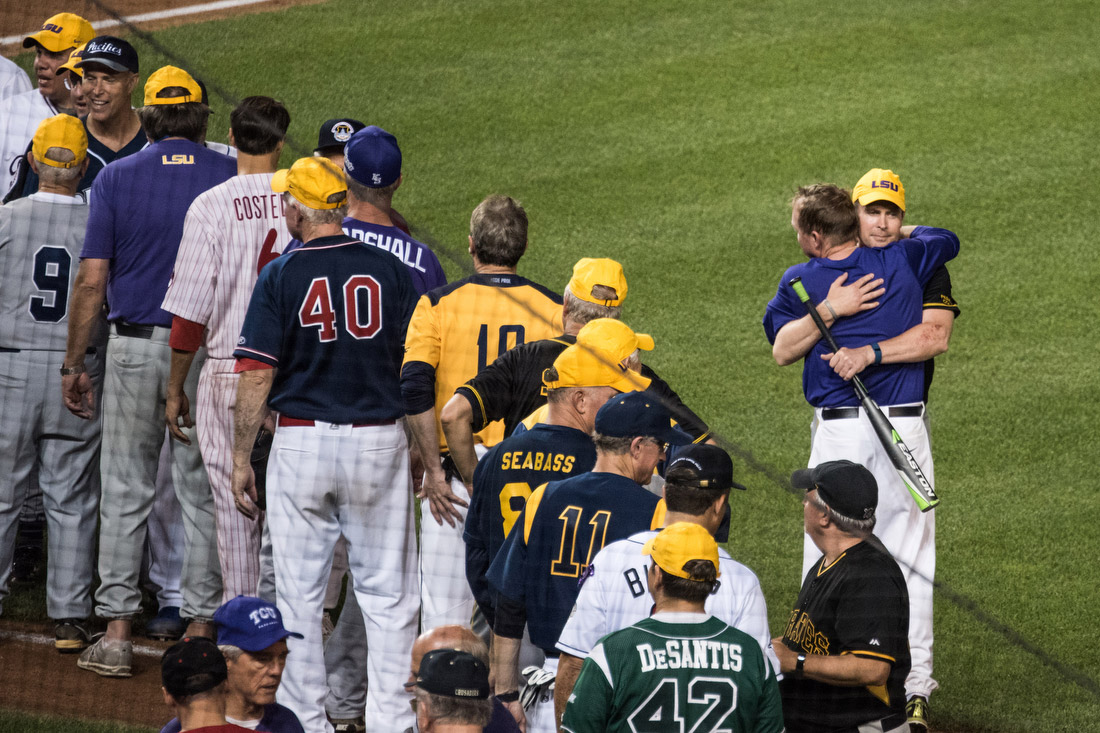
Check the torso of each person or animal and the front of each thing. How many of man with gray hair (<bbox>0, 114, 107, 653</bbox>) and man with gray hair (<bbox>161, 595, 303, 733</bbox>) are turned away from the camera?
1

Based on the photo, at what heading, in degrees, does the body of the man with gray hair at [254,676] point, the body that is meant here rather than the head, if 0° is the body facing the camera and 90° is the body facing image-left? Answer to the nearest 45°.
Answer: approximately 315°

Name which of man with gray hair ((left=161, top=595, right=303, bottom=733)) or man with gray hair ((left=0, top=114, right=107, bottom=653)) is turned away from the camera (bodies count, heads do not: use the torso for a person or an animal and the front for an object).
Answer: man with gray hair ((left=0, top=114, right=107, bottom=653))

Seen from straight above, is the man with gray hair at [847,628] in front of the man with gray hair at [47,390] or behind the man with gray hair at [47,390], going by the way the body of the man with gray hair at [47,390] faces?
behind

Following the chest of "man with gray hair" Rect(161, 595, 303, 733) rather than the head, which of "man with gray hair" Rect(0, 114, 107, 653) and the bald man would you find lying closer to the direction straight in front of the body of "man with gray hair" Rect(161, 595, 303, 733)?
the bald man

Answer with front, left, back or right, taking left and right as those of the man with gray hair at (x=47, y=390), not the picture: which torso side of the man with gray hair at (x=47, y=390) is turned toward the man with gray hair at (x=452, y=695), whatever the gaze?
back

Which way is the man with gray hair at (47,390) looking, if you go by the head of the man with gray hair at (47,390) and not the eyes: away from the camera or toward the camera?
away from the camera

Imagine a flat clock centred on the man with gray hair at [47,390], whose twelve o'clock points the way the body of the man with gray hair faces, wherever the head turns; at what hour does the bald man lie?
The bald man is roughly at 5 o'clock from the man with gray hair.

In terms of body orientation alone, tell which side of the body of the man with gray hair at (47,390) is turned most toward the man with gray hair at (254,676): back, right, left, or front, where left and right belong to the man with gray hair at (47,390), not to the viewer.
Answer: back

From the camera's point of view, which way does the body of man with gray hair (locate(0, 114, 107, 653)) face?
away from the camera

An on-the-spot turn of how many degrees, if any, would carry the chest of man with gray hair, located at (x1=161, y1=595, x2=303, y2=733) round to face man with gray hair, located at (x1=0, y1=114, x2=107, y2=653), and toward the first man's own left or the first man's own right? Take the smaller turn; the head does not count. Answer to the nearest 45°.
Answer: approximately 180°
